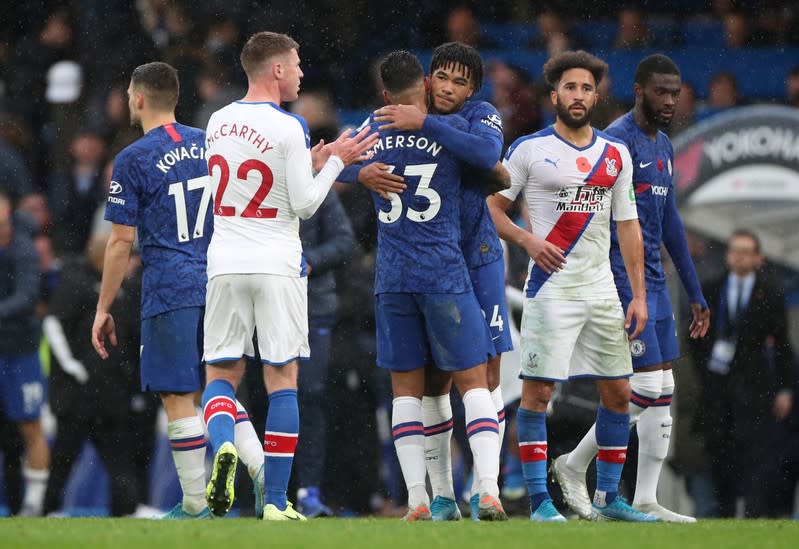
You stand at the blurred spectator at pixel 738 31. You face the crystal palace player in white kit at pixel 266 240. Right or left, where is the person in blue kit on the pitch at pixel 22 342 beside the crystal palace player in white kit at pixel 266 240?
right

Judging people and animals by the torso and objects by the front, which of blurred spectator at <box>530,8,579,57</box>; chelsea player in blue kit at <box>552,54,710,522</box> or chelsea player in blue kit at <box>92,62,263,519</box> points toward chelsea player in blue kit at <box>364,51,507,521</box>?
the blurred spectator

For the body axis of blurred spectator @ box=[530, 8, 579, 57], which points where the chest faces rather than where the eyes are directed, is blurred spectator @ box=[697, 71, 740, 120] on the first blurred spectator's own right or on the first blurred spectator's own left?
on the first blurred spectator's own left

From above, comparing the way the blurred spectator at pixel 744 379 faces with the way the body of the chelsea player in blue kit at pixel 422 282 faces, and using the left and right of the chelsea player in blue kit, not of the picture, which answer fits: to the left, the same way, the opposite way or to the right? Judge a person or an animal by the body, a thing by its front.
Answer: the opposite way

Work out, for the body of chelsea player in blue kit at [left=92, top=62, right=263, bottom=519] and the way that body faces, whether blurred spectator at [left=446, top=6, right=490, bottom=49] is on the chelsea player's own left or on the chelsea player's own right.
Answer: on the chelsea player's own right

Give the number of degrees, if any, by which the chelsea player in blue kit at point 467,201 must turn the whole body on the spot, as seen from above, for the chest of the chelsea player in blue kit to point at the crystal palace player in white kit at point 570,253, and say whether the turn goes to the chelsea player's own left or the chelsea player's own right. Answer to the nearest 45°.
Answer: approximately 135° to the chelsea player's own left

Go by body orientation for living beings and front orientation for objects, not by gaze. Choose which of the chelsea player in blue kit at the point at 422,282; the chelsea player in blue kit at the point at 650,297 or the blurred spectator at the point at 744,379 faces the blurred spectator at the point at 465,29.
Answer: the chelsea player in blue kit at the point at 422,282

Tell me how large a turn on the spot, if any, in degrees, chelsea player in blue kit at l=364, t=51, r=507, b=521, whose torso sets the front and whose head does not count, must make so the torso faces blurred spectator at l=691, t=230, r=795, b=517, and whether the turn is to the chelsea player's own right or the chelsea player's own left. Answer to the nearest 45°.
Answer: approximately 45° to the chelsea player's own right
